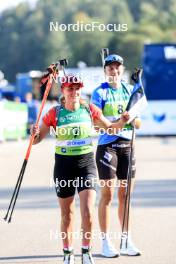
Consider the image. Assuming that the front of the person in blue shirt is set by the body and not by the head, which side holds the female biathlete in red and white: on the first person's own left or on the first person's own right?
on the first person's own right

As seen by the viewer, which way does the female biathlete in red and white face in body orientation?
toward the camera

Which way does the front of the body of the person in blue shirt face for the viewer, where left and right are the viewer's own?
facing the viewer and to the right of the viewer

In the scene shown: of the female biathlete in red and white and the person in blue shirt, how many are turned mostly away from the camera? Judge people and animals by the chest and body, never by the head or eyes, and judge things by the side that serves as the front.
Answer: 0

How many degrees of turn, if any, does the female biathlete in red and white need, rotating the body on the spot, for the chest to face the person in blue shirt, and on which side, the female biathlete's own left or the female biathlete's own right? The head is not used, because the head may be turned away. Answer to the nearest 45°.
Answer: approximately 135° to the female biathlete's own left
